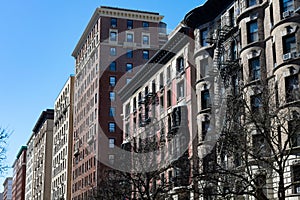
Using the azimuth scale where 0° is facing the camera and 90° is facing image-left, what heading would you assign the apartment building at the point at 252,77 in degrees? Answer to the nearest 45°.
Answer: approximately 45°
